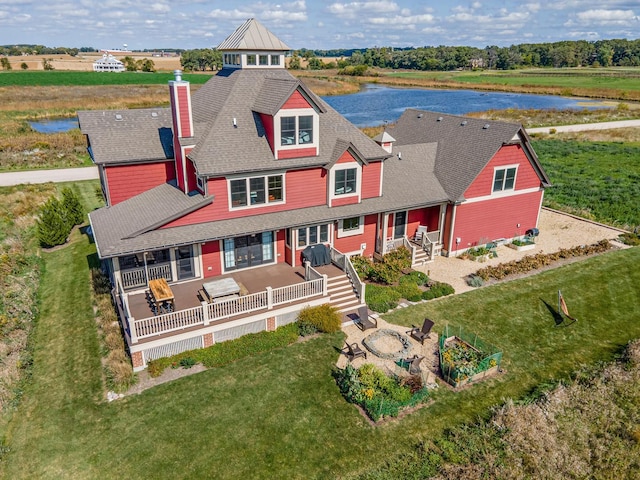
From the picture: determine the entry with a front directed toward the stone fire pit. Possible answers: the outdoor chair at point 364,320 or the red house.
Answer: the outdoor chair

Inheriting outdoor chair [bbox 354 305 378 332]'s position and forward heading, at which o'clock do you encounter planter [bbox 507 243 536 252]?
The planter is roughly at 9 o'clock from the outdoor chair.

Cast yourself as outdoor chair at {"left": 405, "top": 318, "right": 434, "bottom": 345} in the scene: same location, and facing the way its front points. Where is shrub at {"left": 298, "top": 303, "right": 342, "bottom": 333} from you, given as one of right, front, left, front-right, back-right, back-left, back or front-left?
front-right

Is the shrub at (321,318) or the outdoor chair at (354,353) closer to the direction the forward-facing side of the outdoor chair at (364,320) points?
the outdoor chair

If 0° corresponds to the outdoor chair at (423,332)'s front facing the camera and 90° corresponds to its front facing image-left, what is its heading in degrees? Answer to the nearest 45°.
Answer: approximately 45°

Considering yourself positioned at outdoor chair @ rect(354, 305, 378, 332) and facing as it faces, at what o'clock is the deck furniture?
The deck furniture is roughly at 4 o'clock from the outdoor chair.

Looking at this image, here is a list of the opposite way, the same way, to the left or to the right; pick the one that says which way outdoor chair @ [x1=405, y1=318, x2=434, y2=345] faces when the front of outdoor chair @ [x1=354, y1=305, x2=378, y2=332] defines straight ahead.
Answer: to the right

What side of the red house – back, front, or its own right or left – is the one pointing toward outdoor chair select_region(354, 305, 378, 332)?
back

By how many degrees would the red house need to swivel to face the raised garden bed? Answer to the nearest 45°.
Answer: approximately 180°

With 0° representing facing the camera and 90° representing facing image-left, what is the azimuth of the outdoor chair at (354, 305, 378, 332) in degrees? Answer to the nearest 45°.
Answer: approximately 315°

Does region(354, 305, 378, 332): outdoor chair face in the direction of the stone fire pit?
yes

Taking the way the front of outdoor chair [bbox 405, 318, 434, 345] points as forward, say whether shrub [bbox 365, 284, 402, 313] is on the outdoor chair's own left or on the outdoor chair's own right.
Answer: on the outdoor chair's own right
